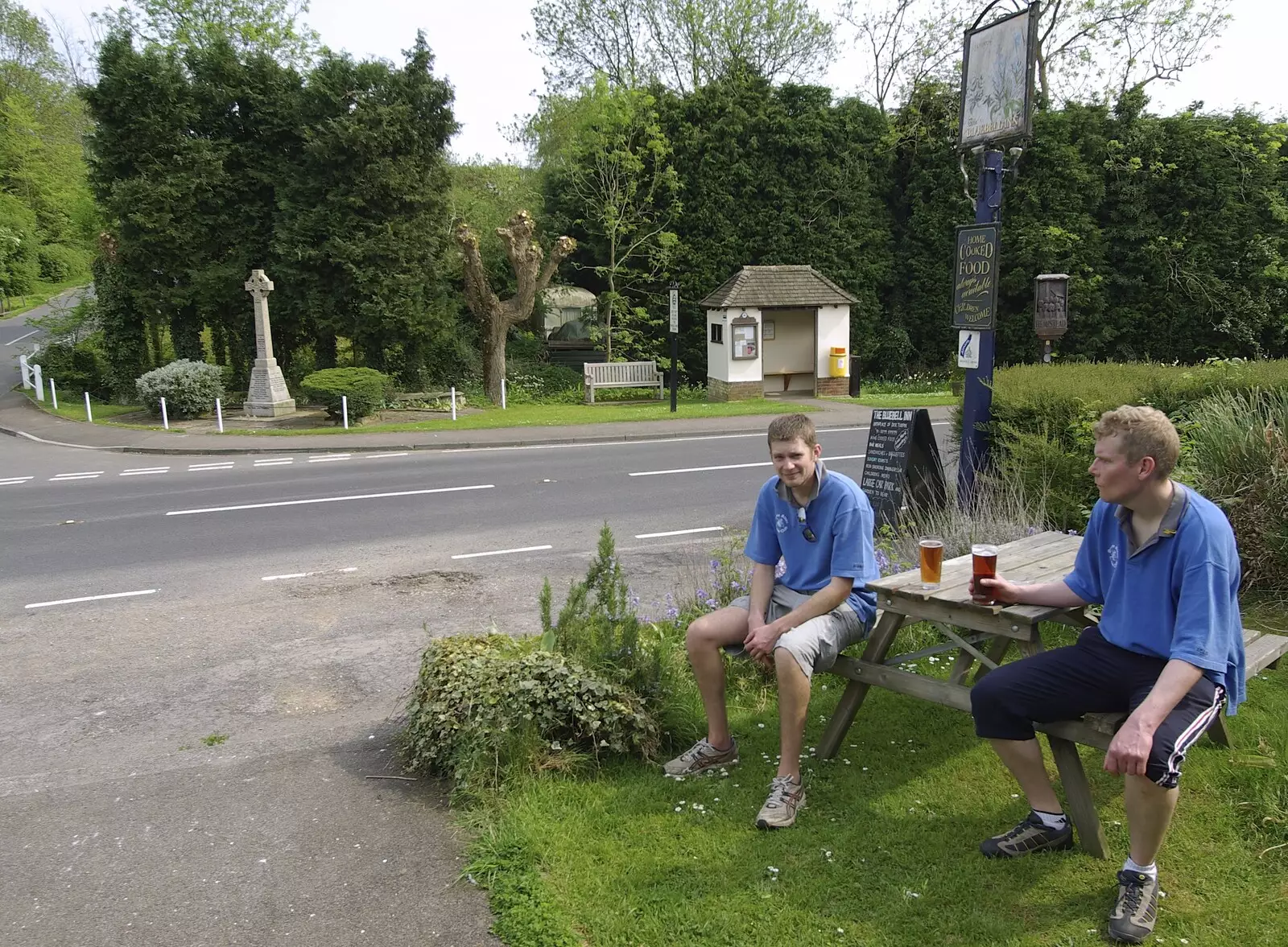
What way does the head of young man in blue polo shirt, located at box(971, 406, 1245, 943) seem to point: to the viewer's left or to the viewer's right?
to the viewer's left

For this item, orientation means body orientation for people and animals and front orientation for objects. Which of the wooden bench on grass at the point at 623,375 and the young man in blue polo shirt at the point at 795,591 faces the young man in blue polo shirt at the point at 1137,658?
the wooden bench on grass

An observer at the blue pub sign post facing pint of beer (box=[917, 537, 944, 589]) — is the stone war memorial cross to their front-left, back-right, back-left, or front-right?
back-right

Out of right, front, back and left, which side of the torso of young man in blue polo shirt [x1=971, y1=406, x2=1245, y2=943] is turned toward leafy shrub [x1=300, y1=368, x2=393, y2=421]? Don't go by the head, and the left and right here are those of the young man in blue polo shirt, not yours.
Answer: right

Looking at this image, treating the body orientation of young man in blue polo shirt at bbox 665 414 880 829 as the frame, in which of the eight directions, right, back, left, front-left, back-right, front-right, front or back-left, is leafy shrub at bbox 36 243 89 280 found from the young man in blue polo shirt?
right

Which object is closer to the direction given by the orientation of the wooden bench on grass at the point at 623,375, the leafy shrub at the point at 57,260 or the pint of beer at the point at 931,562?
the pint of beer

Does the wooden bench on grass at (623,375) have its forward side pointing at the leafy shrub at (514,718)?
yes

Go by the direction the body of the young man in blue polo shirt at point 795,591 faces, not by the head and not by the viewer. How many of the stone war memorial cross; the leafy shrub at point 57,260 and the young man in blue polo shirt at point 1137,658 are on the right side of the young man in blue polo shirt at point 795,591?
2

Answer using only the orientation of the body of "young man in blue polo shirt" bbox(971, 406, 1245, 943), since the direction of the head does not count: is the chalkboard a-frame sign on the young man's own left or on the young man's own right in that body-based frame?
on the young man's own right

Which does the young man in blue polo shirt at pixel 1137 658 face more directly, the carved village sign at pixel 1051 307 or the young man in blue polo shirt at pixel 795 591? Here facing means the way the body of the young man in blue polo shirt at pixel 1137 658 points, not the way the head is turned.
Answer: the young man in blue polo shirt

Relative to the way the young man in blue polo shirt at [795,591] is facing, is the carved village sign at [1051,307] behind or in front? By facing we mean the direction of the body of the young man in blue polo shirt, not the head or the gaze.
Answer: behind

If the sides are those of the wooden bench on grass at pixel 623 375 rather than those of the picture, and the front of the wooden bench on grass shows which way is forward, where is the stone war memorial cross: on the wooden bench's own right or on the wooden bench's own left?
on the wooden bench's own right

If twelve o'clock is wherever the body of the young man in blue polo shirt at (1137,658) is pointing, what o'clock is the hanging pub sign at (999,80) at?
The hanging pub sign is roughly at 4 o'clock from the young man in blue polo shirt.

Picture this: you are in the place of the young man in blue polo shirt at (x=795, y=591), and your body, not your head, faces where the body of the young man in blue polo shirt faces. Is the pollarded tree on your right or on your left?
on your right

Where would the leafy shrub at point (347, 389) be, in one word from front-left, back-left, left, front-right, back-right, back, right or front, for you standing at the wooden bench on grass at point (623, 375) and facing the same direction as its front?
front-right
